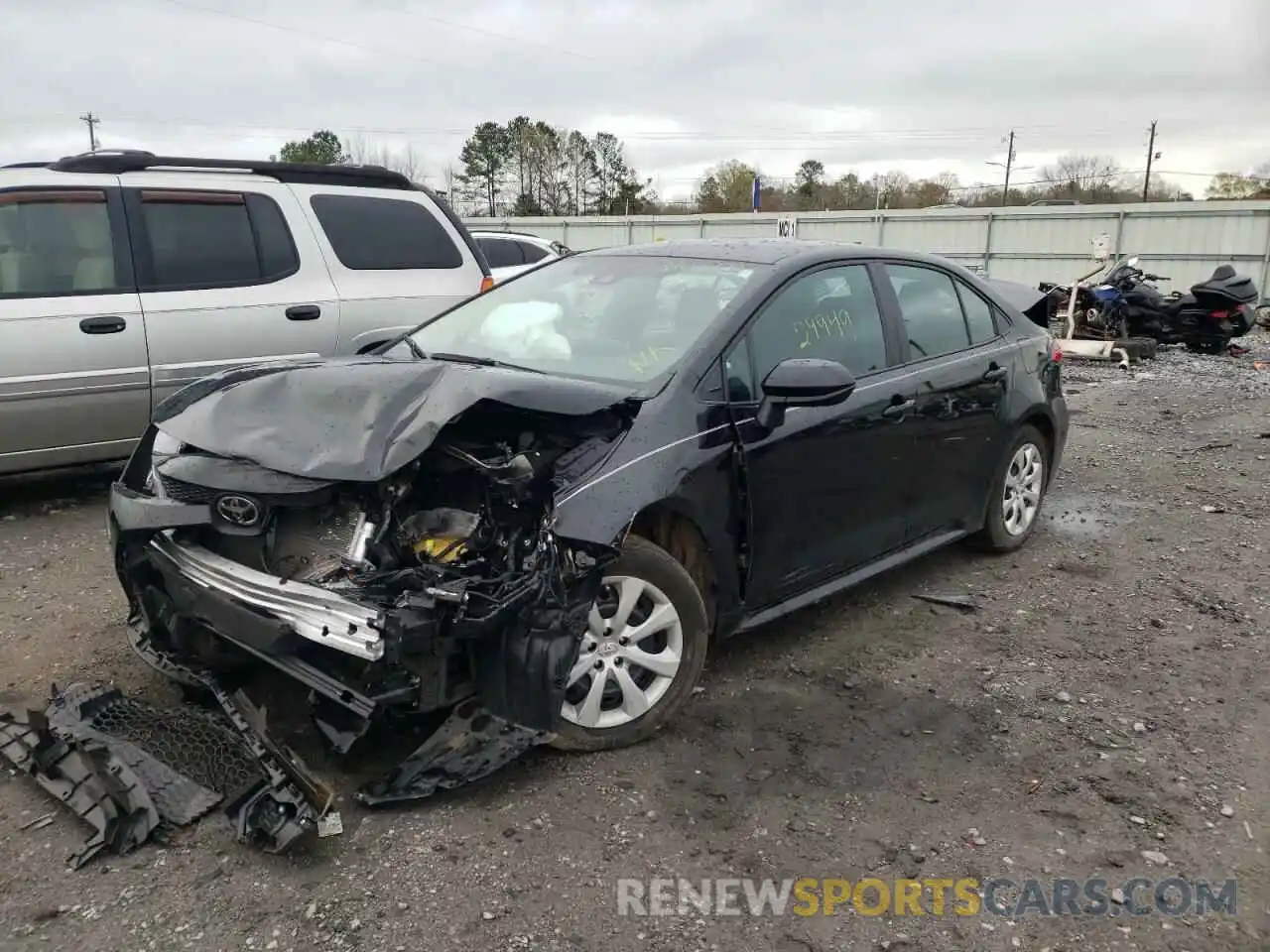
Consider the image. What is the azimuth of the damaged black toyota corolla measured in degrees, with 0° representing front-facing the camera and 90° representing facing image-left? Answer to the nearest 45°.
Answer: approximately 45°

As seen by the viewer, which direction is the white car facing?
to the viewer's left

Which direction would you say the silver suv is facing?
to the viewer's left

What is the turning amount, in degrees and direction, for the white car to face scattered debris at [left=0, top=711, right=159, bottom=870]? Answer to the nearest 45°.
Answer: approximately 90° to its left

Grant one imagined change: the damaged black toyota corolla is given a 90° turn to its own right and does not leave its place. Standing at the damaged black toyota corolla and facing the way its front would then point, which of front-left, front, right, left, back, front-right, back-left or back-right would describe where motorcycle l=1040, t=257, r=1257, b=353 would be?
right

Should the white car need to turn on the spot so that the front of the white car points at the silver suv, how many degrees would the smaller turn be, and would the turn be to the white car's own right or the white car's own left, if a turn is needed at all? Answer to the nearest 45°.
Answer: approximately 90° to the white car's own left

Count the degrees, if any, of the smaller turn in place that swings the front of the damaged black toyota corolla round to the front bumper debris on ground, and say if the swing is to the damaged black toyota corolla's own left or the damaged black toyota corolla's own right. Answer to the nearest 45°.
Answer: approximately 45° to the damaged black toyota corolla's own right
